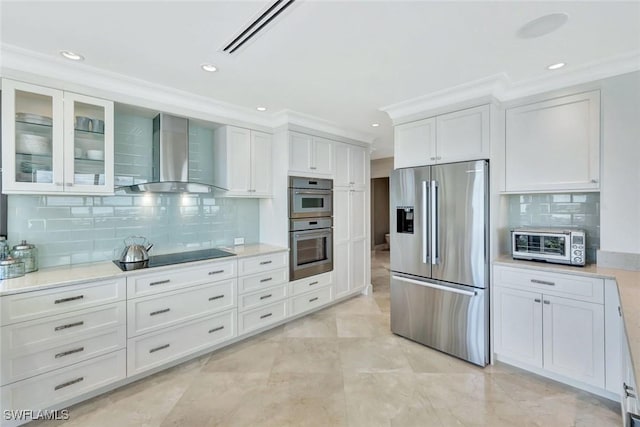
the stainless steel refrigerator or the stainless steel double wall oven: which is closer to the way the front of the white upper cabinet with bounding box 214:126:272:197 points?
the stainless steel refrigerator

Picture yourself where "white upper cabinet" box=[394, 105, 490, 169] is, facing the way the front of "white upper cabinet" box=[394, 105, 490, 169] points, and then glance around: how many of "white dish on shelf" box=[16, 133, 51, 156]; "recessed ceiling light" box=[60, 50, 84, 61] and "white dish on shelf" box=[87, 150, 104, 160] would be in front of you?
3

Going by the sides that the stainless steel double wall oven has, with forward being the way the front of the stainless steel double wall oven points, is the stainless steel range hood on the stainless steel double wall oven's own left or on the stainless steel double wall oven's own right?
on the stainless steel double wall oven's own right

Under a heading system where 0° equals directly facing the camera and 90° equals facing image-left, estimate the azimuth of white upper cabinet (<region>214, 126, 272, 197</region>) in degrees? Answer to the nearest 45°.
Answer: approximately 315°

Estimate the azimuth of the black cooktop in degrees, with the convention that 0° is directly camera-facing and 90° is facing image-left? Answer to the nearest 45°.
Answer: approximately 315°
